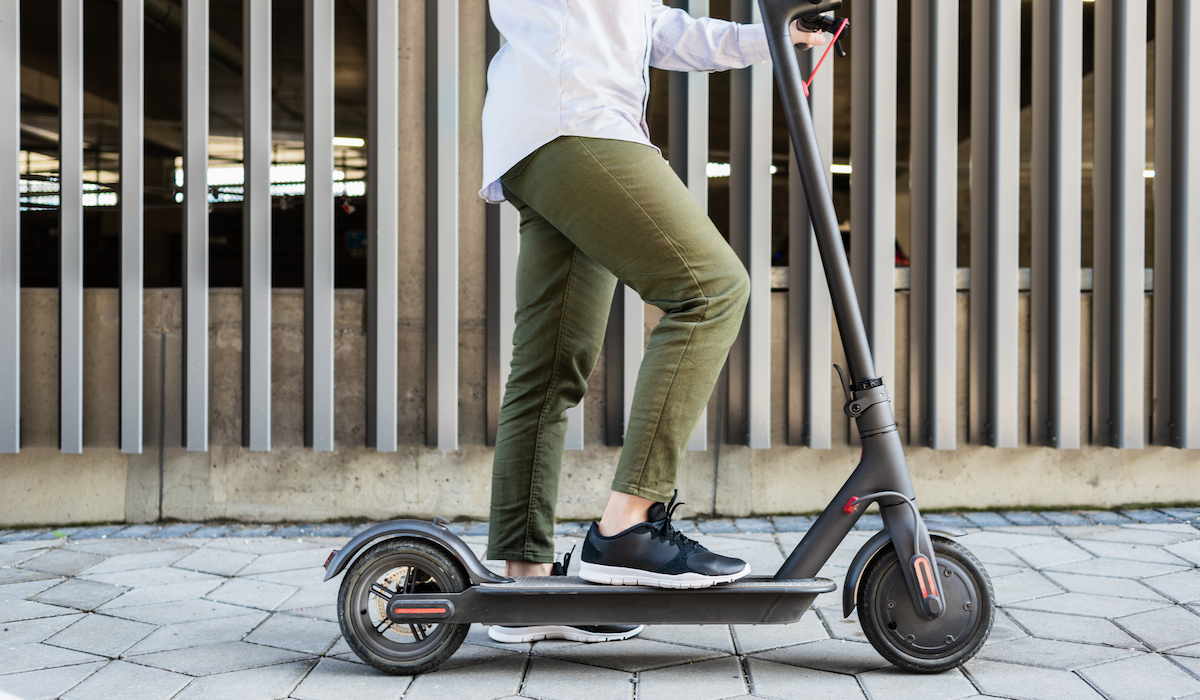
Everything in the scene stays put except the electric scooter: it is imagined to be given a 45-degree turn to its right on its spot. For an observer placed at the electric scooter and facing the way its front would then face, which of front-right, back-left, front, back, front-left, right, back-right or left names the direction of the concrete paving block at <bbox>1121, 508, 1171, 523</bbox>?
left

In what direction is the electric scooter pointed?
to the viewer's right

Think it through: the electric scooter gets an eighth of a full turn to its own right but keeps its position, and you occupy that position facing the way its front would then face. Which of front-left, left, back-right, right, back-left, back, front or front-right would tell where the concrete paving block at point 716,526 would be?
back-left

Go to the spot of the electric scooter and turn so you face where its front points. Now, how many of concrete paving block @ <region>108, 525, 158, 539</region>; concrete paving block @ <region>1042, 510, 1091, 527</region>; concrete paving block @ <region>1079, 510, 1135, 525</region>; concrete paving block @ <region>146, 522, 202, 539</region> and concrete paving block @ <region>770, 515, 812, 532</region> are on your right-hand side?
0

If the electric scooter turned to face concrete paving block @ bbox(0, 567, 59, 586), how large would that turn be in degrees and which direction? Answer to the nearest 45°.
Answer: approximately 180°

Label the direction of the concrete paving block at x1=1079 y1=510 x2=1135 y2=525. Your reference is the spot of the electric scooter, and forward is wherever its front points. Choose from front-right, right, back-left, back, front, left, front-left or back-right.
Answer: front-left

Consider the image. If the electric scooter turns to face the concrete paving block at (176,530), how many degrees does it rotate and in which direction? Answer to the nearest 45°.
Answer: approximately 135° to its left

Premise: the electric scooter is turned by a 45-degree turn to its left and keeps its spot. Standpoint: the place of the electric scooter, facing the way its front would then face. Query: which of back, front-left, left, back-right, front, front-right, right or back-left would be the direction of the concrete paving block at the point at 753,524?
front-left

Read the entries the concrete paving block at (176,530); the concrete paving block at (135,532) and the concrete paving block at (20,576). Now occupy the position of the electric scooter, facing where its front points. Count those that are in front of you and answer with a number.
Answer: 0

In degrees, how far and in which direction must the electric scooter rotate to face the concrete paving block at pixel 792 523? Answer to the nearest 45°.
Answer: approximately 90° to its left

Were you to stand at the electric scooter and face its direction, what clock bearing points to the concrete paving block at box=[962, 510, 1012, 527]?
The concrete paving block is roughly at 10 o'clock from the electric scooter.

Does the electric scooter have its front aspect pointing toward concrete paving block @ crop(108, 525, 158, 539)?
no

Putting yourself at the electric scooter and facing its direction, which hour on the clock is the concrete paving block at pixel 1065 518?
The concrete paving block is roughly at 10 o'clock from the electric scooter.
